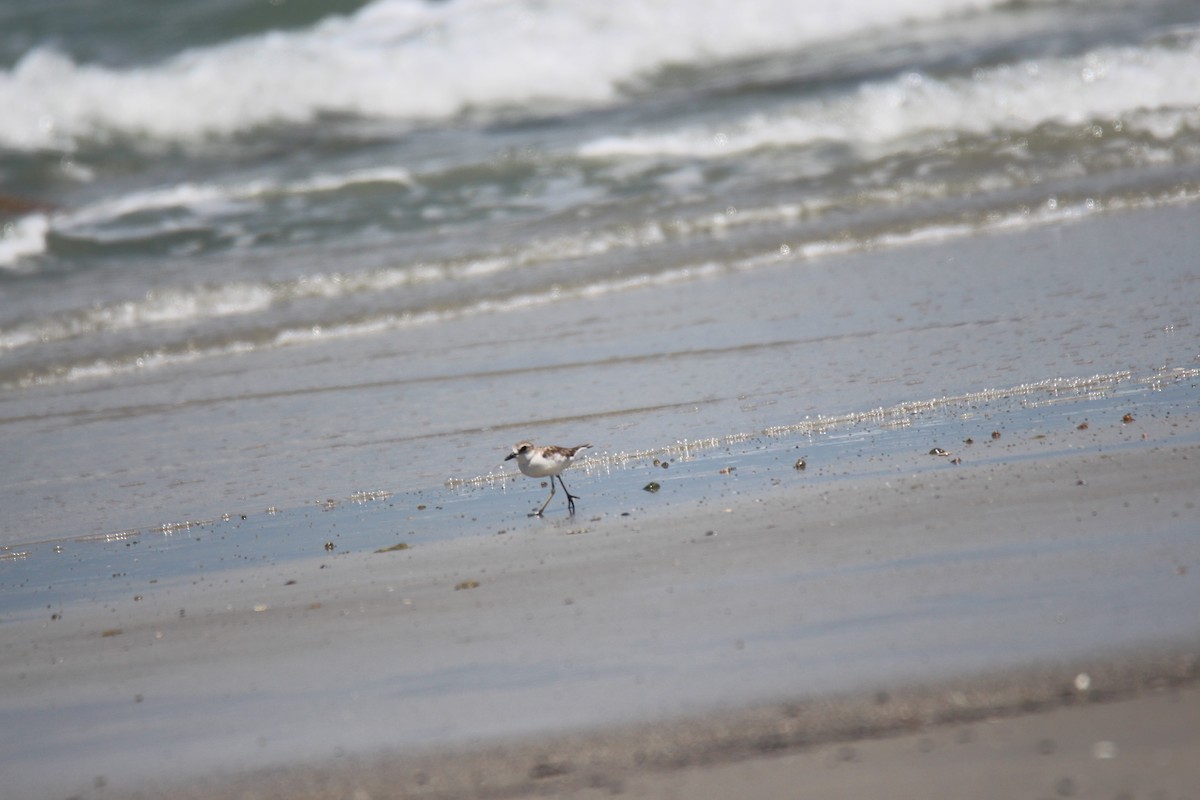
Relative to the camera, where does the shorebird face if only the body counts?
to the viewer's left
